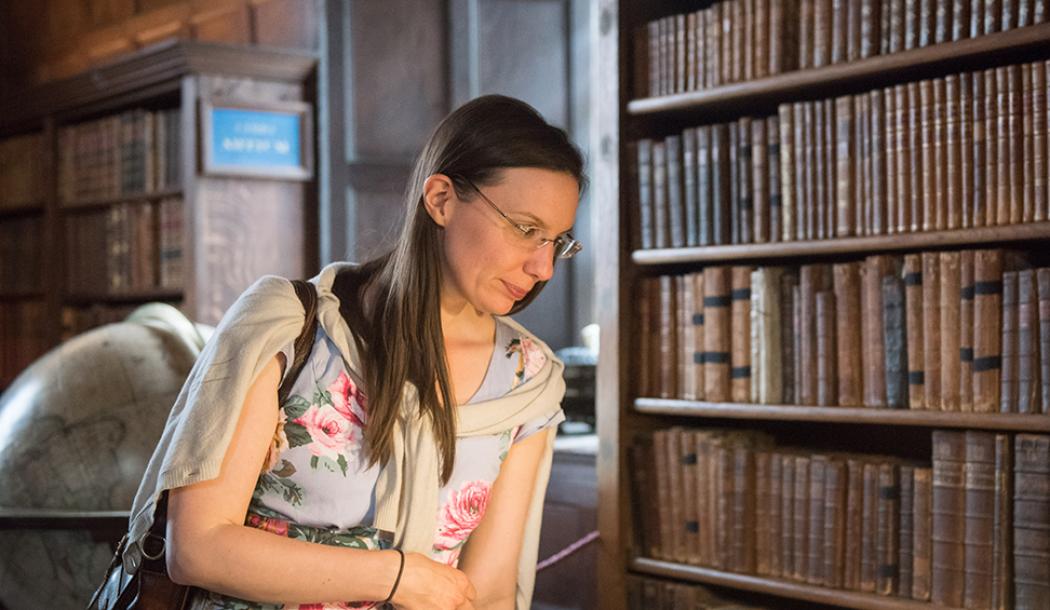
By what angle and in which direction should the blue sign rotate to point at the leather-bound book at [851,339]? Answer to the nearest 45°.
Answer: approximately 45° to its left

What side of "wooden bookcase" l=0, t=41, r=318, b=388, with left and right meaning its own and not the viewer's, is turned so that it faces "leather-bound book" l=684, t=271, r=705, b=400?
left

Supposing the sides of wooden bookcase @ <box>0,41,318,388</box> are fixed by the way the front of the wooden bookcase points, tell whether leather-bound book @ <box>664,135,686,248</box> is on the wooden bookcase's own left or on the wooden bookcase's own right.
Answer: on the wooden bookcase's own left

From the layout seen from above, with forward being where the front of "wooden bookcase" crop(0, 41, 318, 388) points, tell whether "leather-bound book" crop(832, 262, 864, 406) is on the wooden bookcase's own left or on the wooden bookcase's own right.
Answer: on the wooden bookcase's own left

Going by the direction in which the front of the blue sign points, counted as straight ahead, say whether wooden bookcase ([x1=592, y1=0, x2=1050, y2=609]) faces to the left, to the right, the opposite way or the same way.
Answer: to the right

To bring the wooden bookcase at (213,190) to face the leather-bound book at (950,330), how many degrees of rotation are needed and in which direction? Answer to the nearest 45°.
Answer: approximately 90° to its left

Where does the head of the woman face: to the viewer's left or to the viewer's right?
to the viewer's right

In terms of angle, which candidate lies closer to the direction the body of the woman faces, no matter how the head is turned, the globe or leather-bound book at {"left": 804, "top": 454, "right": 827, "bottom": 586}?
the leather-bound book

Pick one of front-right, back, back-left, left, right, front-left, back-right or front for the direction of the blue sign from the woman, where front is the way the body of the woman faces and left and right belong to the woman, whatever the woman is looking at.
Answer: back-left

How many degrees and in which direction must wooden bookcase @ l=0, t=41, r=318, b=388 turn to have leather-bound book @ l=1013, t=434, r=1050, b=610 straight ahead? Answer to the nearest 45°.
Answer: approximately 90° to its left
